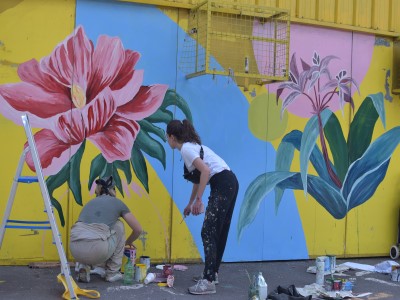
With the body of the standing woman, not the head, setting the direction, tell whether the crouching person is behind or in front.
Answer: in front

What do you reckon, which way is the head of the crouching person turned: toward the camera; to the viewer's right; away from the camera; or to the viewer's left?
away from the camera

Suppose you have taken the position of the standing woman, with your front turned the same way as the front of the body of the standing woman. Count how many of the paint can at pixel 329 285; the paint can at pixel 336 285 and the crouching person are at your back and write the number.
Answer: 2

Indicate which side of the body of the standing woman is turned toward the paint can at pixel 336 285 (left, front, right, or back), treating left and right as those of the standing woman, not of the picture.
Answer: back

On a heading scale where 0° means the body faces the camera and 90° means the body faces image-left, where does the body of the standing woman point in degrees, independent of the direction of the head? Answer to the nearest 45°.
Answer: approximately 90°

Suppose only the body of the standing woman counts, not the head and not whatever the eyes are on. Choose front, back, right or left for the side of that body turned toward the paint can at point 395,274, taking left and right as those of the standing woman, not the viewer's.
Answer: back

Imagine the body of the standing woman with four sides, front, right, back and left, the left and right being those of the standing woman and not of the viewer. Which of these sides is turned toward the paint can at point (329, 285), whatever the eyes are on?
back
